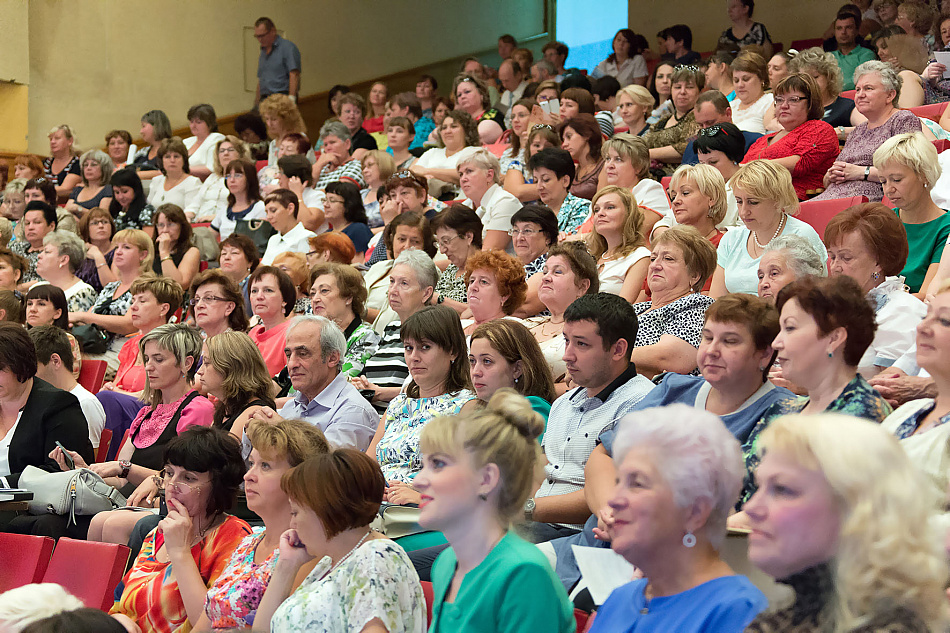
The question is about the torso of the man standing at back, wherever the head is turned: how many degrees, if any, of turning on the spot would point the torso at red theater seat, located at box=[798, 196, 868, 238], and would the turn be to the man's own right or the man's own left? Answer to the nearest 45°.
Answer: approximately 45° to the man's own left

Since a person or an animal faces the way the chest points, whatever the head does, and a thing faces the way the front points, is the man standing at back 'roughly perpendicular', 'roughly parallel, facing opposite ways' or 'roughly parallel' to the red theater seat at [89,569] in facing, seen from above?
roughly parallel

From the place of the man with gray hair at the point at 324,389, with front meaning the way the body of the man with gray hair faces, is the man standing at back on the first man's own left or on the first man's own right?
on the first man's own right

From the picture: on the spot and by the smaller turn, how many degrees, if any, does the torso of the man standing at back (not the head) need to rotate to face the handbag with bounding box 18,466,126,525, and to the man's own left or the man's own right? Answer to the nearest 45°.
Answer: approximately 45° to the man's own left

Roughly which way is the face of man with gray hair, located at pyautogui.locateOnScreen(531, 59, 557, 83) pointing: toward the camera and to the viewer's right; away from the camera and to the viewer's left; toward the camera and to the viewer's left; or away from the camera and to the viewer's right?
toward the camera and to the viewer's left

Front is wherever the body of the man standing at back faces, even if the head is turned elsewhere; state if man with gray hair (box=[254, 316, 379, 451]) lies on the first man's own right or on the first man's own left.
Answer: on the first man's own left

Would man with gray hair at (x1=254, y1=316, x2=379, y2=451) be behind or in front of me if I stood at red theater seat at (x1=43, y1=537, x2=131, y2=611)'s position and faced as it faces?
behind

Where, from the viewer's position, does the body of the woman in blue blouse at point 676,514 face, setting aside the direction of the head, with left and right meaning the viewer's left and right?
facing the viewer and to the left of the viewer

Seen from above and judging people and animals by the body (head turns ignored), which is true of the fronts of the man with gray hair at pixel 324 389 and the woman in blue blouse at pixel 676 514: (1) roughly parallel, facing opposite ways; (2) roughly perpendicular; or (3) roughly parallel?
roughly parallel

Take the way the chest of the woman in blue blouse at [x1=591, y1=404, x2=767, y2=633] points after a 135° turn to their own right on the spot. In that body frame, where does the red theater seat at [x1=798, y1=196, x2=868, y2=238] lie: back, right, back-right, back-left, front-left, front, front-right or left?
front

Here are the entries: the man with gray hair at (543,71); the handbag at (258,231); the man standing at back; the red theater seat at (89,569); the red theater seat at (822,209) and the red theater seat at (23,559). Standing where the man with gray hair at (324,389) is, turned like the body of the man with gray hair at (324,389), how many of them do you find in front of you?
2

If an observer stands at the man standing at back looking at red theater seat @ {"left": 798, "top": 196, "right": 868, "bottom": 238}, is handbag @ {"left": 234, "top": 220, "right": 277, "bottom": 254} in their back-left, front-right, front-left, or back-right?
front-right
